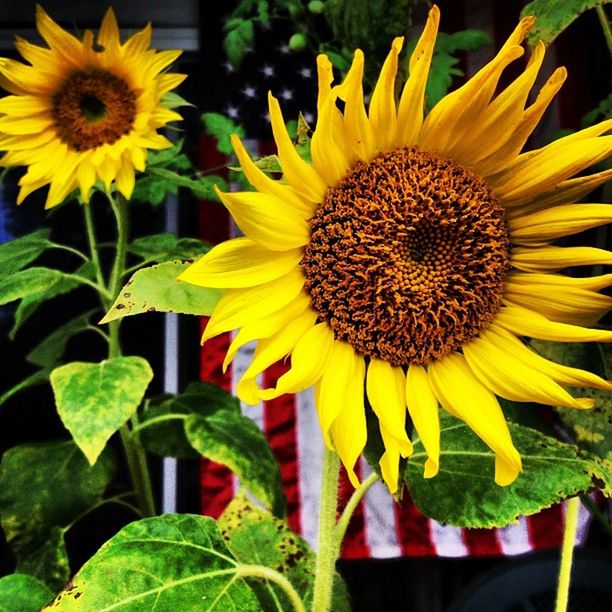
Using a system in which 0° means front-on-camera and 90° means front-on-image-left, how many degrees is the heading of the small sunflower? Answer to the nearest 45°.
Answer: approximately 0°

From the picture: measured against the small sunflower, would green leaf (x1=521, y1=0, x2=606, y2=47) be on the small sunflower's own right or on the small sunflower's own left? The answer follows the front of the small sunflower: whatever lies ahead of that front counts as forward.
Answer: on the small sunflower's own left

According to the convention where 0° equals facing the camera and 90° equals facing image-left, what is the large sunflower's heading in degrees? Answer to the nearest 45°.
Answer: approximately 0°

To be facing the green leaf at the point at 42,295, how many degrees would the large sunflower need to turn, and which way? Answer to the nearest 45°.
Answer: approximately 135° to its right

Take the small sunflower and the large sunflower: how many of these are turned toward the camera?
2

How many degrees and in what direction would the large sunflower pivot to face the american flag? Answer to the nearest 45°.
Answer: approximately 180°
